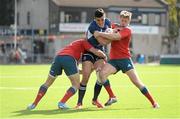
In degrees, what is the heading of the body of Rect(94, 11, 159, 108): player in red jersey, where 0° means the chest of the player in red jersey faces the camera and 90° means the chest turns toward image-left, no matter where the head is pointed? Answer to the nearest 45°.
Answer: approximately 45°

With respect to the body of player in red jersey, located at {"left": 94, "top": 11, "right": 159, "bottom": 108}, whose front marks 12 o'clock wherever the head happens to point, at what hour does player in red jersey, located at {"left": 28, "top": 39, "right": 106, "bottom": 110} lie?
player in red jersey, located at {"left": 28, "top": 39, "right": 106, "bottom": 110} is roughly at 1 o'clock from player in red jersey, located at {"left": 94, "top": 11, "right": 159, "bottom": 108}.
